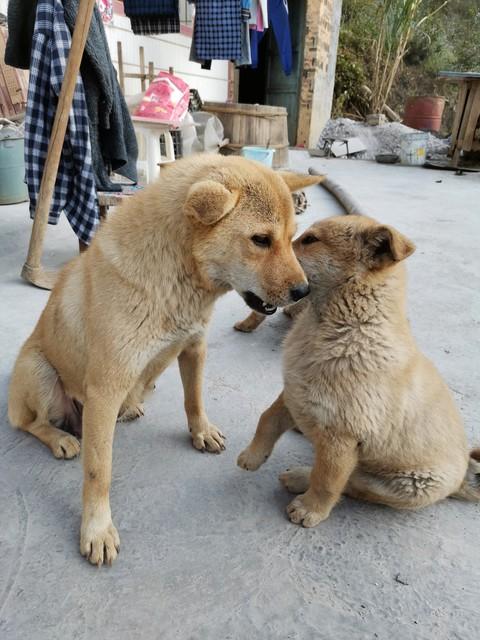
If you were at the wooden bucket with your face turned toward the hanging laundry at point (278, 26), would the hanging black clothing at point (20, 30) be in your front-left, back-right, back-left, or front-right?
back-left

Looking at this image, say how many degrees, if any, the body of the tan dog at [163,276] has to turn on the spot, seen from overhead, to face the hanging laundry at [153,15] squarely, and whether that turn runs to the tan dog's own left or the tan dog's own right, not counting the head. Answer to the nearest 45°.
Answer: approximately 135° to the tan dog's own left

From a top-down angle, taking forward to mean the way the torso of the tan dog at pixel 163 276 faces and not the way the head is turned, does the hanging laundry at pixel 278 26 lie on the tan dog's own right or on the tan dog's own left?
on the tan dog's own left

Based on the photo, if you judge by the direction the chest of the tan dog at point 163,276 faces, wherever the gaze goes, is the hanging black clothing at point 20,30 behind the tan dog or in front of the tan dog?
behind

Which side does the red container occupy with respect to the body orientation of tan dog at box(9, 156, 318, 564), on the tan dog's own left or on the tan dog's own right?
on the tan dog's own left

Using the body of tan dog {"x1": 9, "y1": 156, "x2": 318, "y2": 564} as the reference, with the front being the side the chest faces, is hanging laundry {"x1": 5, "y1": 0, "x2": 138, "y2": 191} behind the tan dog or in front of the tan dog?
behind

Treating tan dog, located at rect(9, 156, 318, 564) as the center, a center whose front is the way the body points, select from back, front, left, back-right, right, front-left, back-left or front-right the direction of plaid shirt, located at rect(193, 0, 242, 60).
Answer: back-left

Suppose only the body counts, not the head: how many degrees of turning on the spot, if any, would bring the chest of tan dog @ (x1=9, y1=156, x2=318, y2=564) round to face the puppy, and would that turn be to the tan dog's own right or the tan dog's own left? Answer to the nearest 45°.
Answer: approximately 45° to the tan dog's own left

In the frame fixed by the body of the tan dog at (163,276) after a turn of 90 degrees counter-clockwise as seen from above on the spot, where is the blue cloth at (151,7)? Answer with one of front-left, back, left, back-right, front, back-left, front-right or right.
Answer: front-left

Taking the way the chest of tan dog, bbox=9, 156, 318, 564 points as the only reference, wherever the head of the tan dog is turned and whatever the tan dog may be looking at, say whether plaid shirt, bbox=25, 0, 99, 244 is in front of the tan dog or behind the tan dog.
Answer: behind

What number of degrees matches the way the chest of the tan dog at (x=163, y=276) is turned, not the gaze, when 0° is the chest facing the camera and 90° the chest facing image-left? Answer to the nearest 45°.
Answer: approximately 315°

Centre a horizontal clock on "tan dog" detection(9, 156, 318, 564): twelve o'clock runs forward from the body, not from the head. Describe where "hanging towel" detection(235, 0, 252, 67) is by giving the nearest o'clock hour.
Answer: The hanging towel is roughly at 8 o'clock from the tan dog.
